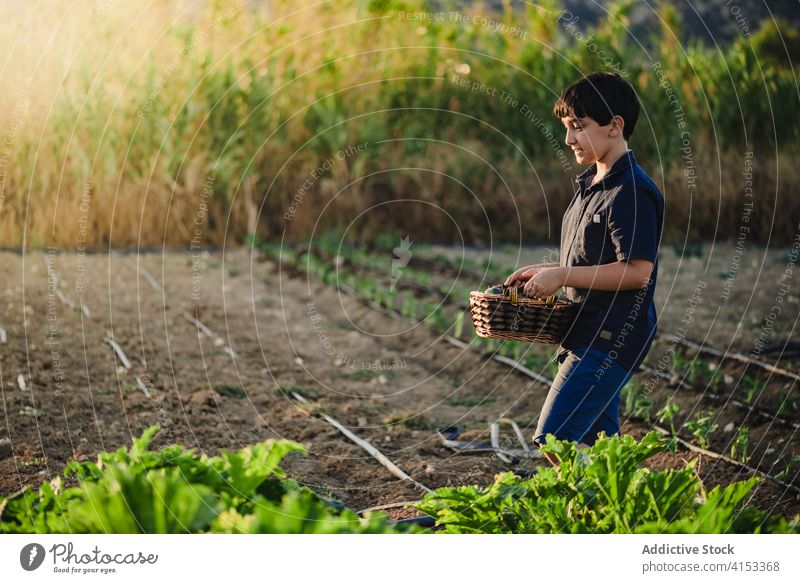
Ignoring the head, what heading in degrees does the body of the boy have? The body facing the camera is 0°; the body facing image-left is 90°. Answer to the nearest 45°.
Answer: approximately 90°

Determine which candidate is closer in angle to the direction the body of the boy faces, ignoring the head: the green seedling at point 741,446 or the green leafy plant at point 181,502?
the green leafy plant

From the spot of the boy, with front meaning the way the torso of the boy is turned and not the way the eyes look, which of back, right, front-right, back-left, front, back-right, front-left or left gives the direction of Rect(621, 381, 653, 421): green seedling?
right

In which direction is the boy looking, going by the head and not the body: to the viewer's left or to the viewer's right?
to the viewer's left

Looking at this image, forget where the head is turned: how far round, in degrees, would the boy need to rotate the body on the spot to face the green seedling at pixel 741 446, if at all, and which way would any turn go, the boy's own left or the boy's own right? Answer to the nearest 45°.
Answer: approximately 135° to the boy's own right

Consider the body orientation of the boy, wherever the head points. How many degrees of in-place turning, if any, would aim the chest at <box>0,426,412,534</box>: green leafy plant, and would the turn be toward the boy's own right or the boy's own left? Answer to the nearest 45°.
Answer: approximately 45° to the boy's own left
